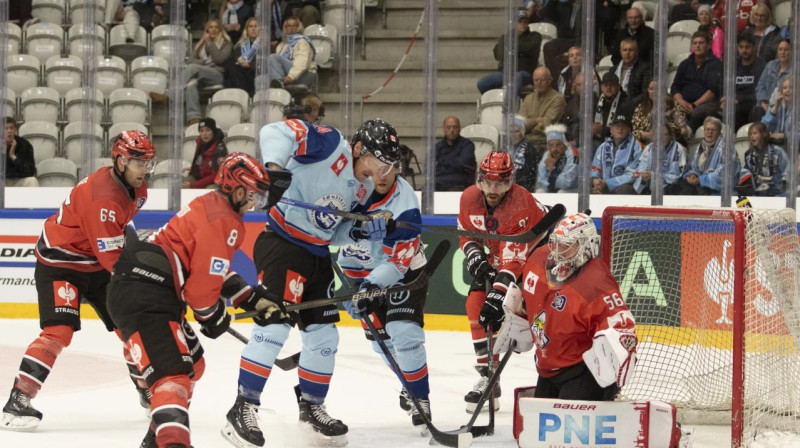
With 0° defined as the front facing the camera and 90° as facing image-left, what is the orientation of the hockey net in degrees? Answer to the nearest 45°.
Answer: approximately 45°

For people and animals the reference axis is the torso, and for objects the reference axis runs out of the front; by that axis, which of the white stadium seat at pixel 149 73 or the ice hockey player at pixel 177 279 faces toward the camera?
the white stadium seat

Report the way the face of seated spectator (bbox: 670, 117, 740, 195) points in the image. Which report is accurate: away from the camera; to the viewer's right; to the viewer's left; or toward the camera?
toward the camera

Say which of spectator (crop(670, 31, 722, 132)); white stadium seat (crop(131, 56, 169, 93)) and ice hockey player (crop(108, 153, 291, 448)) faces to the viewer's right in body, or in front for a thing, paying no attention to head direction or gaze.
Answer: the ice hockey player

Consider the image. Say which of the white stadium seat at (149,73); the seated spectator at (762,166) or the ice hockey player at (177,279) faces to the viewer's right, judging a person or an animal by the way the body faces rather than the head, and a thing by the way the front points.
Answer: the ice hockey player

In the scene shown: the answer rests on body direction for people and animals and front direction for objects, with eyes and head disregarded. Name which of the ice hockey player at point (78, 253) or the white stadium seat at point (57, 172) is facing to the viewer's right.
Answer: the ice hockey player

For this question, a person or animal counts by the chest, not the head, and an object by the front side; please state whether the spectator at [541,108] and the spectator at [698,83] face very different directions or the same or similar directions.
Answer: same or similar directions

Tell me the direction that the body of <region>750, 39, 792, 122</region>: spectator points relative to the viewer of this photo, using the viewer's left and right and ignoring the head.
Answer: facing the viewer and to the left of the viewer

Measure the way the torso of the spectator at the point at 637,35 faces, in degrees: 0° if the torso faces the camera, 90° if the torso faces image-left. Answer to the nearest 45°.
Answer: approximately 45°

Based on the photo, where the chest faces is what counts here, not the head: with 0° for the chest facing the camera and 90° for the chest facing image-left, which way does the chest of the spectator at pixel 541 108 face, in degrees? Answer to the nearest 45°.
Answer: approximately 45°

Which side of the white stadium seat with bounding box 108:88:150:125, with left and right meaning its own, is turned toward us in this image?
front

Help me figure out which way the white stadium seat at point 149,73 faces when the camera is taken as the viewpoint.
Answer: facing the viewer
